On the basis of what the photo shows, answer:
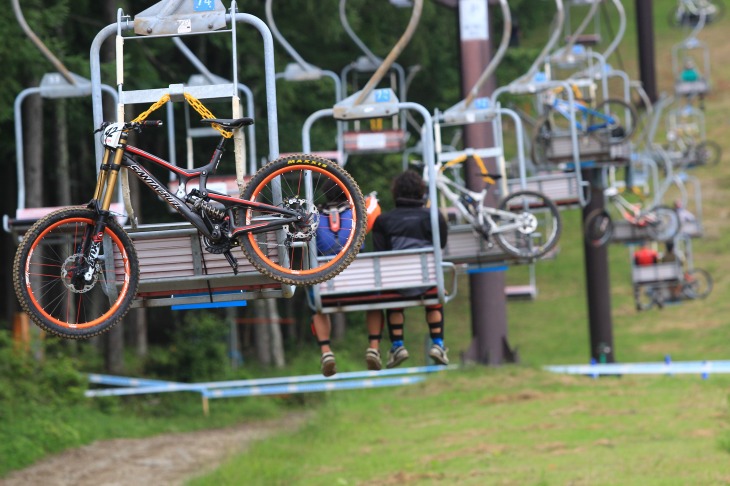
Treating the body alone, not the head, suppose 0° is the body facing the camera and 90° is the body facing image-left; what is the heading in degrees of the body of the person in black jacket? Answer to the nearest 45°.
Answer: approximately 180°

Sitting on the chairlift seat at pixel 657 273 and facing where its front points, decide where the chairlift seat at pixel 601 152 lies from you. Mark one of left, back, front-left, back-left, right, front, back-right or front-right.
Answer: back

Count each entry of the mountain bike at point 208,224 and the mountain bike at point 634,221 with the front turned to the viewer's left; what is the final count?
2

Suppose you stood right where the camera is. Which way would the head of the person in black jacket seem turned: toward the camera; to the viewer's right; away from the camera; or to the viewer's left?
away from the camera

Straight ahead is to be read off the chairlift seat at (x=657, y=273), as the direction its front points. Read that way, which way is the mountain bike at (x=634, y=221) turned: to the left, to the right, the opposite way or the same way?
to the left

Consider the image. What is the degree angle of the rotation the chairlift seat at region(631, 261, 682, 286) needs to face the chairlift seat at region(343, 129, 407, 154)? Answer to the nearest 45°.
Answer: approximately 180°

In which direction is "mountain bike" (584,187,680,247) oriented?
to the viewer's left

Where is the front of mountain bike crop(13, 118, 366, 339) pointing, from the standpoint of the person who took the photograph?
facing to the left of the viewer

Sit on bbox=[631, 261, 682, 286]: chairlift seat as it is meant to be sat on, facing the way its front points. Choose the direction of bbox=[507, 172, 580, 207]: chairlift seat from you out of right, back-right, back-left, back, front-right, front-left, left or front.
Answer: back

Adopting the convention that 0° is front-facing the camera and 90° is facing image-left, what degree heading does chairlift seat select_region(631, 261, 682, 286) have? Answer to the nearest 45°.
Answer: approximately 180°

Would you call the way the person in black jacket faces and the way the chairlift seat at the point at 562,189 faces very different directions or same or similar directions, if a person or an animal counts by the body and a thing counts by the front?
same or similar directions

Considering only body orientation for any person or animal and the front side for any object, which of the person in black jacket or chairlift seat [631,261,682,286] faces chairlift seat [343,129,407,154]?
the person in black jacket

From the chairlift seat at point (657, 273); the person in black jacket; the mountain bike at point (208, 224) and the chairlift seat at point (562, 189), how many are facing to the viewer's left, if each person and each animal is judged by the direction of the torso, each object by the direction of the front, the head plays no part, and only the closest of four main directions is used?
1

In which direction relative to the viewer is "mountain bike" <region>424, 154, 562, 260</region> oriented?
to the viewer's left

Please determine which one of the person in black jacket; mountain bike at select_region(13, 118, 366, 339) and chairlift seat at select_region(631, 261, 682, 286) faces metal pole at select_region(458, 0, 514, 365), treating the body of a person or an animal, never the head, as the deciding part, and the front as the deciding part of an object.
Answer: the person in black jacket

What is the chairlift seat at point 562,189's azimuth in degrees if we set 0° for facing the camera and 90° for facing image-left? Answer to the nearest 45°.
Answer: approximately 180°

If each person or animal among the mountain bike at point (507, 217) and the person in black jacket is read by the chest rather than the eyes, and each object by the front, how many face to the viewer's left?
1

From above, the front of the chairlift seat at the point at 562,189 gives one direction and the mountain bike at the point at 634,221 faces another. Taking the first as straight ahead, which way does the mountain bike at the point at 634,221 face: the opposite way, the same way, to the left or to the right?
to the left
